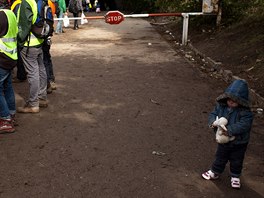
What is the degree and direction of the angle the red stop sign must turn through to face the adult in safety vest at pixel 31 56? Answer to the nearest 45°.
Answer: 0° — it already faces them

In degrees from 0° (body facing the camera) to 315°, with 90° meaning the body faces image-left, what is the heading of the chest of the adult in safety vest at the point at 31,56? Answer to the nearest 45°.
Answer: approximately 90°

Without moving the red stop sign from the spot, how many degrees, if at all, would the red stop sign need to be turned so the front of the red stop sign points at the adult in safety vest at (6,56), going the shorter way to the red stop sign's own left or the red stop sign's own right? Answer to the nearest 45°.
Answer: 0° — it already faces them

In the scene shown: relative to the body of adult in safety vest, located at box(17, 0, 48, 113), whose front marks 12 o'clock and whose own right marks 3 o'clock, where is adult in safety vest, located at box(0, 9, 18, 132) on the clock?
adult in safety vest, located at box(0, 9, 18, 132) is roughly at 10 o'clock from adult in safety vest, located at box(17, 0, 48, 113).

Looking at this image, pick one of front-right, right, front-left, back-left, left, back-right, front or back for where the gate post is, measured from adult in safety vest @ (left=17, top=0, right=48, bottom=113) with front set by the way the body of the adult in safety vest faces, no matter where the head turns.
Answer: back-right

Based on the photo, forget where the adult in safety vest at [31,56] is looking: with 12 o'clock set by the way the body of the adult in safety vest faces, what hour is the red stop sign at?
The red stop sign is roughly at 4 o'clock from the adult in safety vest.
